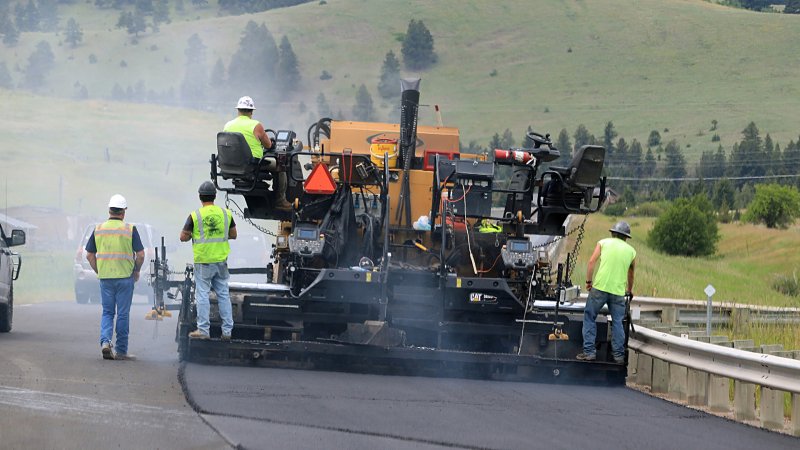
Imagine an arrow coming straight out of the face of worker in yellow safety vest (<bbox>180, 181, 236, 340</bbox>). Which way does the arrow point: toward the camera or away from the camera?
away from the camera

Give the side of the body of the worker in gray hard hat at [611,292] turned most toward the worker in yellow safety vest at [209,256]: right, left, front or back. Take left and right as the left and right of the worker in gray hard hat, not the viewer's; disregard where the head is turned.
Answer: left

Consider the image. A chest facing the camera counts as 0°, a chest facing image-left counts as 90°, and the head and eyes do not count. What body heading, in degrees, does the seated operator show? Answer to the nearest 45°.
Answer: approximately 225°

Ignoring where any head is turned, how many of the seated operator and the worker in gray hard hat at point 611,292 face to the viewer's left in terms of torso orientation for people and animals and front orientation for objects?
0

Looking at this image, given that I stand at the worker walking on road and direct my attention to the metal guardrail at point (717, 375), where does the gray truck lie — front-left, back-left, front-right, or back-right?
back-left

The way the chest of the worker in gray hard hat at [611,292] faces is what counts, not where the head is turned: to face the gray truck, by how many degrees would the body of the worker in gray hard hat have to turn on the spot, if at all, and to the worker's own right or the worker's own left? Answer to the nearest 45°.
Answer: approximately 90° to the worker's own left

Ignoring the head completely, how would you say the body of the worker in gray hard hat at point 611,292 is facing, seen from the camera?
away from the camera

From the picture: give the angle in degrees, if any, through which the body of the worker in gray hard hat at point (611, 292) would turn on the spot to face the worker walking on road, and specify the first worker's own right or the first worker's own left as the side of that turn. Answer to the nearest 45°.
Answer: approximately 90° to the first worker's own left

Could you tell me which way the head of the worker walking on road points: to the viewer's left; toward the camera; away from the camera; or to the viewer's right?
away from the camera
